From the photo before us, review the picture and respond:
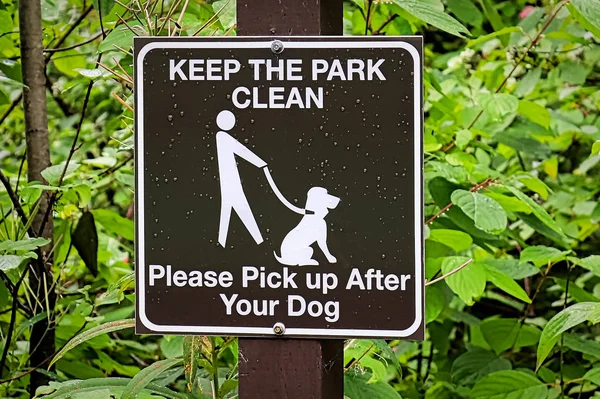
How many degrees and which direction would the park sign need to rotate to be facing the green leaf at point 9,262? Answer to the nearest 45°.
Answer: approximately 135° to its right

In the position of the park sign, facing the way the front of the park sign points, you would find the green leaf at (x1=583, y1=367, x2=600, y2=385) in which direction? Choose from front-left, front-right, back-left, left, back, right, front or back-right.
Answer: back-left

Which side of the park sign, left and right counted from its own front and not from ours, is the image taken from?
front

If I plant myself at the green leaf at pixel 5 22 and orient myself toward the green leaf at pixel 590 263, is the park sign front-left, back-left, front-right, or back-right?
front-right

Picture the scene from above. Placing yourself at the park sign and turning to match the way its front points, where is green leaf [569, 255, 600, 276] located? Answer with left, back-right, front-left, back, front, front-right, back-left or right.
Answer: back-left

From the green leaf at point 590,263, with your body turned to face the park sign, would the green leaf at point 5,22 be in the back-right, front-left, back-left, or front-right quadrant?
front-right

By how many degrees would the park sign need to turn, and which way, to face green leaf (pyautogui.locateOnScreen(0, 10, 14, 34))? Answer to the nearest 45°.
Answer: approximately 135° to its right

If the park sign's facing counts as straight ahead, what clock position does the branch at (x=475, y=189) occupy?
The branch is roughly at 7 o'clock from the park sign.

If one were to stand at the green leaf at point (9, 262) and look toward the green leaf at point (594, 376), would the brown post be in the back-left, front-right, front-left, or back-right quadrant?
front-right
